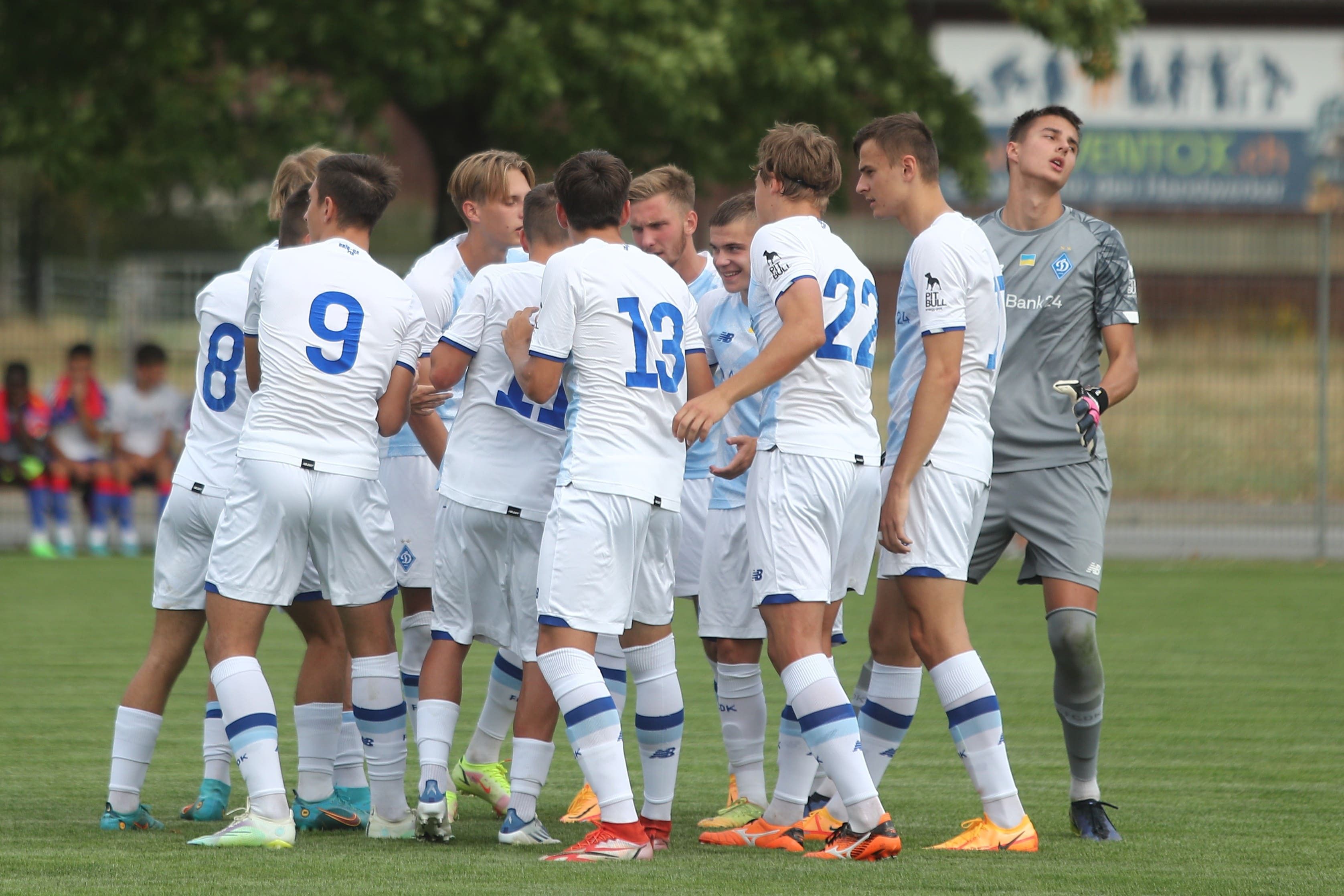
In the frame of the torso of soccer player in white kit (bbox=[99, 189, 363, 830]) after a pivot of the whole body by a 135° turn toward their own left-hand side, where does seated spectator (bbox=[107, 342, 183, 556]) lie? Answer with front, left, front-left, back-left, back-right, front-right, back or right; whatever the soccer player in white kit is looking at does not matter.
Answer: right

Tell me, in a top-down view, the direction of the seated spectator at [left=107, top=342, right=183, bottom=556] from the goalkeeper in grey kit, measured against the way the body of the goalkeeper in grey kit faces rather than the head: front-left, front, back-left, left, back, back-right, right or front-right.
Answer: back-right

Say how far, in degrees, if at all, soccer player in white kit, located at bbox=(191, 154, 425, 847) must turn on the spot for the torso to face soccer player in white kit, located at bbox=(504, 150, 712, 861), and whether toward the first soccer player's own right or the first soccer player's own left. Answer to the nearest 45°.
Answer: approximately 90° to the first soccer player's own right

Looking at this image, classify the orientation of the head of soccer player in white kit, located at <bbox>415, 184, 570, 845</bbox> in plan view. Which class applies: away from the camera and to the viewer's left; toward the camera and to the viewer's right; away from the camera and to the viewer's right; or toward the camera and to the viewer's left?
away from the camera and to the viewer's left

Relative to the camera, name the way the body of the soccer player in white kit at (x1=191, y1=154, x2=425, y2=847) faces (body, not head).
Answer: away from the camera

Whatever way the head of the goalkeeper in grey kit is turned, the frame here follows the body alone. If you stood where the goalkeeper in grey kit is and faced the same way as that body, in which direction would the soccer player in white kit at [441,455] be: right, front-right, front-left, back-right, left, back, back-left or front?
right

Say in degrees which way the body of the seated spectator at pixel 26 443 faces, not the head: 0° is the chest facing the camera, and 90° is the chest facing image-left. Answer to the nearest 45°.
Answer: approximately 0°

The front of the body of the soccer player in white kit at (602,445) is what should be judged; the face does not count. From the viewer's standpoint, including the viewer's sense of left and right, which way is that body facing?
facing away from the viewer and to the left of the viewer

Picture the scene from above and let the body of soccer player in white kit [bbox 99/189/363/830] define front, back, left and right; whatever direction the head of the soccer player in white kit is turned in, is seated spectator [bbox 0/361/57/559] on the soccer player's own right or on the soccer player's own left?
on the soccer player's own left

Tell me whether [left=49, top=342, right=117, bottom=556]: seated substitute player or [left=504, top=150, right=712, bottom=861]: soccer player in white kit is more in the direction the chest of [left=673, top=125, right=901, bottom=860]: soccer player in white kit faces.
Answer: the seated substitute player

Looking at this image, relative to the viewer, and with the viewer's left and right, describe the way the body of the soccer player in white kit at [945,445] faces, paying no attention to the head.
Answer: facing to the left of the viewer

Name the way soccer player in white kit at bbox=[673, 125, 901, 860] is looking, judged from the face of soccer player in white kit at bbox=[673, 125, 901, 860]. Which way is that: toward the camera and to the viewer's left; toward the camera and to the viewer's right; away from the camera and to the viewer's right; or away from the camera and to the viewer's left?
away from the camera and to the viewer's left
